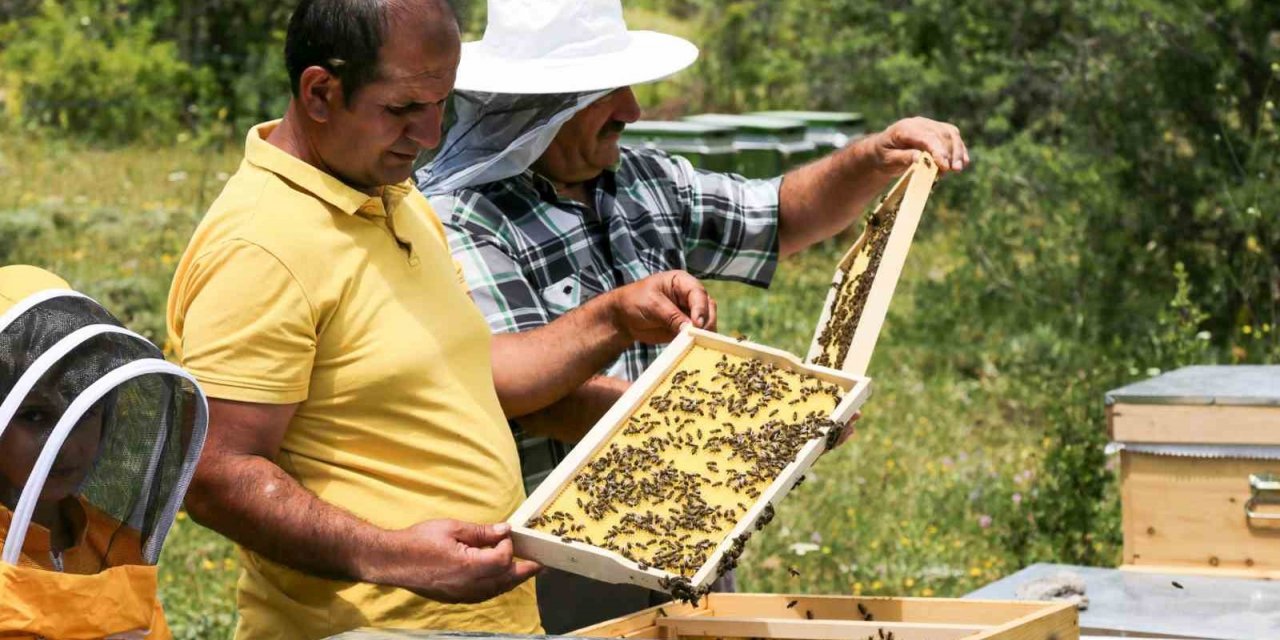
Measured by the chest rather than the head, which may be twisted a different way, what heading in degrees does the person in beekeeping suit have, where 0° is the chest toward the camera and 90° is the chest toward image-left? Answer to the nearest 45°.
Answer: approximately 315°

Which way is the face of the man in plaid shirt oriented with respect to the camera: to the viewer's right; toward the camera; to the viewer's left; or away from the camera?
to the viewer's right

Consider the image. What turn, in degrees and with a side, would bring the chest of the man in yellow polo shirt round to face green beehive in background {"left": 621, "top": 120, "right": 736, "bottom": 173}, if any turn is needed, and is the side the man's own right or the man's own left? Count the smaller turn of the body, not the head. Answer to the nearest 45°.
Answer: approximately 135° to the man's own left

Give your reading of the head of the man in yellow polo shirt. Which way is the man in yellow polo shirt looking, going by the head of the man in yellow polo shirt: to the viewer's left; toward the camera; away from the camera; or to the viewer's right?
to the viewer's right

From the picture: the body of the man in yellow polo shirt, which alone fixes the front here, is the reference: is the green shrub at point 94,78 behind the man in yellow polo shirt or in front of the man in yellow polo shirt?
behind

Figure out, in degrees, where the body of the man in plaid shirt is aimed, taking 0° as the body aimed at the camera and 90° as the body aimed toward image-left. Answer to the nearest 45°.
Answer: approximately 315°

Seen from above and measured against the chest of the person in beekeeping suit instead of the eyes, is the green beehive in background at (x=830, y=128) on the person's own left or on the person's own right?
on the person's own left

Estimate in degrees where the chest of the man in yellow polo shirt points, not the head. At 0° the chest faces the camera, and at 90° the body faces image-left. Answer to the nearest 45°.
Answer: approximately 315°
